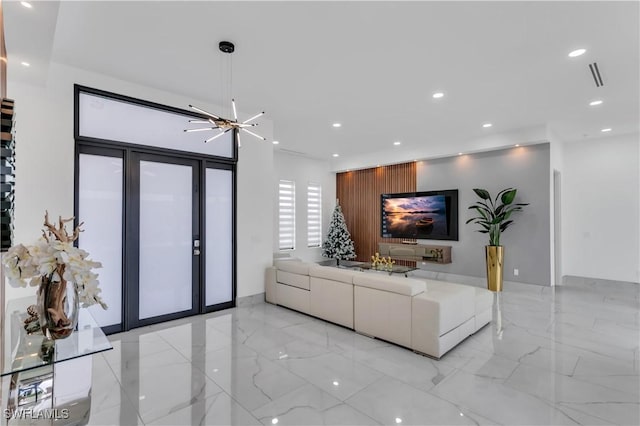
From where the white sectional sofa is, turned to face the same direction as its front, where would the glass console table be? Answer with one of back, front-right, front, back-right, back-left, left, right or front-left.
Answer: back

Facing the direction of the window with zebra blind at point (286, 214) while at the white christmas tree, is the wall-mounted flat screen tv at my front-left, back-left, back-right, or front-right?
back-left

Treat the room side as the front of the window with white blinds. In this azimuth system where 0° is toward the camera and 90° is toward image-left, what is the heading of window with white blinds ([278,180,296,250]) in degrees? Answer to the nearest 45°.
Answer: approximately 315°

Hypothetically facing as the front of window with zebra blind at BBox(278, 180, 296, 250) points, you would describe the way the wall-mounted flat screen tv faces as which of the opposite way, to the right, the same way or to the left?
to the right

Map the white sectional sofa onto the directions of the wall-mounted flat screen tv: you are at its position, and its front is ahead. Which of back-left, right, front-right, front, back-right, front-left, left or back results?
front-left

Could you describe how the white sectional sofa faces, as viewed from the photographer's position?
facing away from the viewer and to the right of the viewer

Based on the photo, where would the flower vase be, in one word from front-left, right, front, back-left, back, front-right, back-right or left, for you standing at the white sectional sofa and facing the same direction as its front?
back

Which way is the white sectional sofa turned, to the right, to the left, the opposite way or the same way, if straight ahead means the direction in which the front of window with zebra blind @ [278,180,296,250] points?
to the left

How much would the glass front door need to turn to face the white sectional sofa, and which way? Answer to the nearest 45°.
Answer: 0° — it already faces it

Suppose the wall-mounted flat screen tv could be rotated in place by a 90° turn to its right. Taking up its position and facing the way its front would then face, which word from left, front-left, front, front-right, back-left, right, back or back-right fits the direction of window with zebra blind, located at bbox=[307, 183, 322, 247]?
front-left

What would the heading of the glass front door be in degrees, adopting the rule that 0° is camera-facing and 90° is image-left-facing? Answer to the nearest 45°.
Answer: approximately 315°

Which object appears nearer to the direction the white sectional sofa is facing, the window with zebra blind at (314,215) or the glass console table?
the window with zebra blind

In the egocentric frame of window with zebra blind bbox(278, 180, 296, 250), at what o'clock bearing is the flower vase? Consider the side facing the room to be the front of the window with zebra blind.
The flower vase is roughly at 2 o'clock from the window with zebra blind.

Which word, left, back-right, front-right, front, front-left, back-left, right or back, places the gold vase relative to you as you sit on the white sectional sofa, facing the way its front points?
front

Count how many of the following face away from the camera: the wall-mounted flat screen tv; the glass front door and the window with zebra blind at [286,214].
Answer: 0

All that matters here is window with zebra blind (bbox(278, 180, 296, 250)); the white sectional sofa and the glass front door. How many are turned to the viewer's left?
0

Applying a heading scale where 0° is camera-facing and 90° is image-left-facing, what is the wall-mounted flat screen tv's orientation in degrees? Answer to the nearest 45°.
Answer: approximately 45°

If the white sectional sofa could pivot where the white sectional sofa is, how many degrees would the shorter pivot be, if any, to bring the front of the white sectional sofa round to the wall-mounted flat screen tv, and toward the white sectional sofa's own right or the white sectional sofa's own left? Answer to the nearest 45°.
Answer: approximately 45° to the white sectional sofa's own left

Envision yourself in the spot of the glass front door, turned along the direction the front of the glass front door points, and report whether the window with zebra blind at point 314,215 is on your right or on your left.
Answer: on your left

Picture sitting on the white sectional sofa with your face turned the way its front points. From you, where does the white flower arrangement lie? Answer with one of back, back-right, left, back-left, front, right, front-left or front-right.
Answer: back
